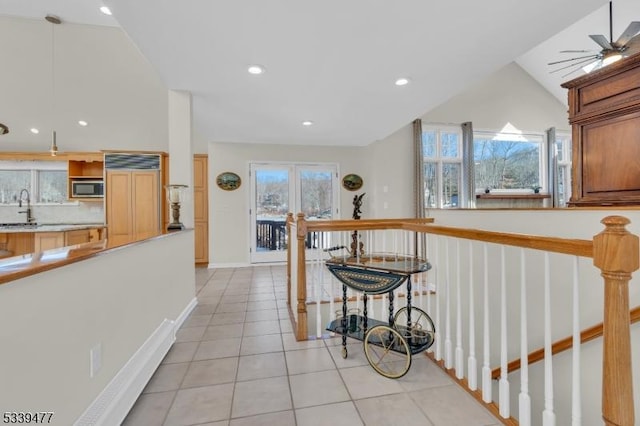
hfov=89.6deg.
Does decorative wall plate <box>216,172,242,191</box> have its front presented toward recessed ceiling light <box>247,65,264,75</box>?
yes

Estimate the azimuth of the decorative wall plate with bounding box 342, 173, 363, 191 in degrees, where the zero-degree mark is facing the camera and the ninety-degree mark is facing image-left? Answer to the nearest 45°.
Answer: approximately 0°

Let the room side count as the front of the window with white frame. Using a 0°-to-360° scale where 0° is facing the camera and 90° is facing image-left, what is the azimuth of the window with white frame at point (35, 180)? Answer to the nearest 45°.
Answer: approximately 0°

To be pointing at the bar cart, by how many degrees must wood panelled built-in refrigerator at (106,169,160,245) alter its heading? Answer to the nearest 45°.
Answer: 0° — it already faces it

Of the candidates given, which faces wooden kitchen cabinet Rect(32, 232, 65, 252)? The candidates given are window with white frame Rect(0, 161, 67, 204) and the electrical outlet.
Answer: the window with white frame

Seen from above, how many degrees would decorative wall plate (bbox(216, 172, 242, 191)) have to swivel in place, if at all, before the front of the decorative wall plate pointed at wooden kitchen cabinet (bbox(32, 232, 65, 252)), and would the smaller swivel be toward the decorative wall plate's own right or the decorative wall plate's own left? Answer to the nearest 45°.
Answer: approximately 90° to the decorative wall plate's own right

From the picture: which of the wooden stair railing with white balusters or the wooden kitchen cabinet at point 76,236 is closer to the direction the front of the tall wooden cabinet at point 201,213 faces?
the wooden stair railing with white balusters

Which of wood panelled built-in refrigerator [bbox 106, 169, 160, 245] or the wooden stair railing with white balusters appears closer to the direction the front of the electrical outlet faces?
the wooden stair railing with white balusters

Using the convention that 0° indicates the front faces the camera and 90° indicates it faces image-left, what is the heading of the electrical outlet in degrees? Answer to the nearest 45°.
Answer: approximately 315°
